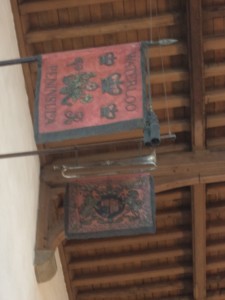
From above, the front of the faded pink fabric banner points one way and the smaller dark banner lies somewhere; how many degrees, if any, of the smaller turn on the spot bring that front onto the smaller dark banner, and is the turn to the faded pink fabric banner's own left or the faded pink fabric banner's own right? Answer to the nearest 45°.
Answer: approximately 180°

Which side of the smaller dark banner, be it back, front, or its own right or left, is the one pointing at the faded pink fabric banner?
front

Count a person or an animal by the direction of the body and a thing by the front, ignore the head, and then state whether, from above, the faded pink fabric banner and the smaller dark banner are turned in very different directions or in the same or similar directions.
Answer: same or similar directions

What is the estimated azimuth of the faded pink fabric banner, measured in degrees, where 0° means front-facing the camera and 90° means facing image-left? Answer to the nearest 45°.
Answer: approximately 0°

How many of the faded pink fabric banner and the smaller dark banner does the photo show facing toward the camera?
2
